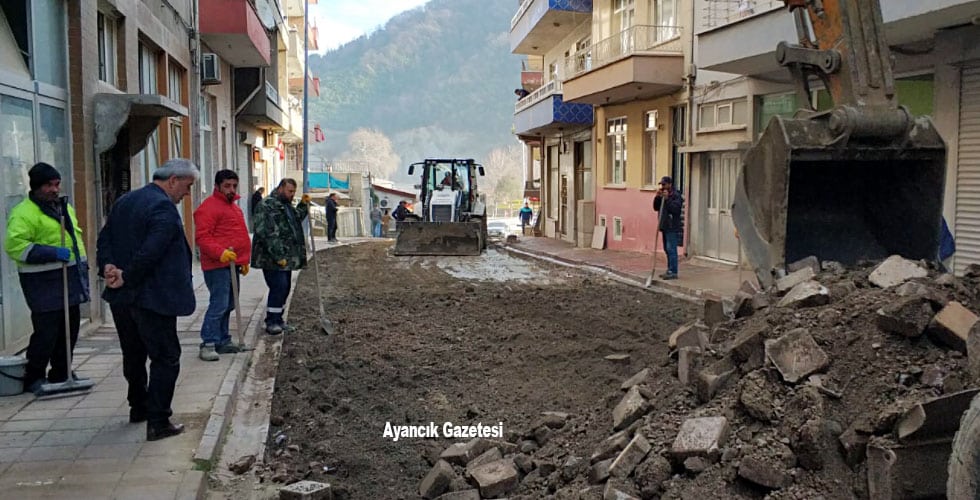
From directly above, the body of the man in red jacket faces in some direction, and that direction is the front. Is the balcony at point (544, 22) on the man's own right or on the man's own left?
on the man's own left

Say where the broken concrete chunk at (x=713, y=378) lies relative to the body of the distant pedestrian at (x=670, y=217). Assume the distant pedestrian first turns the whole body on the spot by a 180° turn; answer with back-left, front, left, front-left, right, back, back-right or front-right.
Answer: back-right

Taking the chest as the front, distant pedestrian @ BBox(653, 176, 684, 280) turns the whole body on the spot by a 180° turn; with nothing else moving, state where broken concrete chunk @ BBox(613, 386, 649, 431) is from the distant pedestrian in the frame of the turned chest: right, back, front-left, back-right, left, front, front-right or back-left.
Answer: back-right

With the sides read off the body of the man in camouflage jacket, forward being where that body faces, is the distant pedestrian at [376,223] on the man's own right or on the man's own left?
on the man's own left

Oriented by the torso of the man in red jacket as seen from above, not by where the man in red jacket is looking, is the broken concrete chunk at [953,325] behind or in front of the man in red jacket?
in front

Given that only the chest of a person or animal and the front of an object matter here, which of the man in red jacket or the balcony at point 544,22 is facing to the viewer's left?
the balcony

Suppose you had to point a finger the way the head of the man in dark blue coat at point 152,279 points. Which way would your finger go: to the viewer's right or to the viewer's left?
to the viewer's right

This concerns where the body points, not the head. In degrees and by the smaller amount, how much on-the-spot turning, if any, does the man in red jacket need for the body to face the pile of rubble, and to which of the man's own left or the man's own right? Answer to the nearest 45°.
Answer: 0° — they already face it

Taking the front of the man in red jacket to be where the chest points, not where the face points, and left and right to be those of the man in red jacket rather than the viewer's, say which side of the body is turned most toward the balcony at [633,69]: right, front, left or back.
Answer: left

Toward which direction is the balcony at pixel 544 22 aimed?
to the viewer's left

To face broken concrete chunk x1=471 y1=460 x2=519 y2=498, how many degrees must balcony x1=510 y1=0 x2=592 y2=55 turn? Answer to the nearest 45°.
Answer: approximately 90° to its left

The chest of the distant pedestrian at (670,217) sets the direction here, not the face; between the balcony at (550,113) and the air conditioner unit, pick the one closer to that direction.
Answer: the air conditioner unit

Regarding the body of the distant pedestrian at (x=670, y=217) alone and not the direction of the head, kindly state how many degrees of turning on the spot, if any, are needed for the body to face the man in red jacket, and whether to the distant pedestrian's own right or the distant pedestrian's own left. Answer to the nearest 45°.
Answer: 0° — they already face them

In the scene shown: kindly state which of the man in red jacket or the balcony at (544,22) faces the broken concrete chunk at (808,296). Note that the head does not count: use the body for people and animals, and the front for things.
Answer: the man in red jacket
